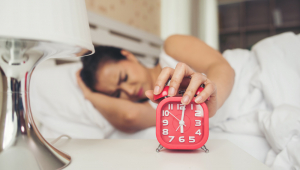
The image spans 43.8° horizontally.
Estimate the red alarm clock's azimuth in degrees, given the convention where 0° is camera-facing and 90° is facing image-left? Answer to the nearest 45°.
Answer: approximately 0°

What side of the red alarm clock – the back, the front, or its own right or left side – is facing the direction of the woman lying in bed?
back

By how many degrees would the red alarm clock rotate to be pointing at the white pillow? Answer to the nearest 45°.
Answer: approximately 135° to its right
